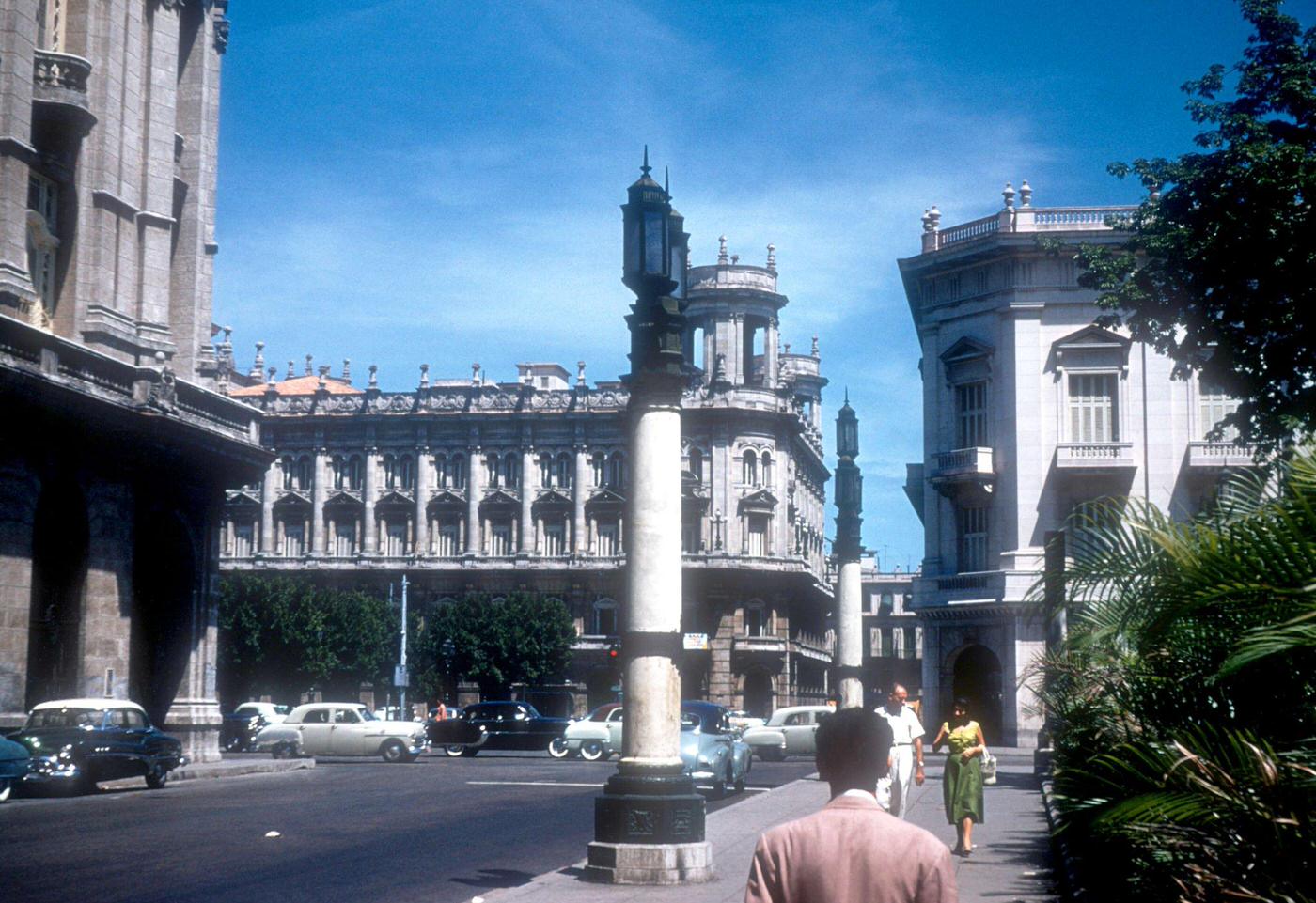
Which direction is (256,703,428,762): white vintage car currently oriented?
to the viewer's right

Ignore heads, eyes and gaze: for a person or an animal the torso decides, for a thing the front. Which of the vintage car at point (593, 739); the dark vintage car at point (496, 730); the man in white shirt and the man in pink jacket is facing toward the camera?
the man in white shirt

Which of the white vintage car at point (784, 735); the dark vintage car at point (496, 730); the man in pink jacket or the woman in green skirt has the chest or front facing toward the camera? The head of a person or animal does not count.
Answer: the woman in green skirt

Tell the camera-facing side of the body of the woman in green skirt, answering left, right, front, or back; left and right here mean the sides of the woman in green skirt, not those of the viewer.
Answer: front

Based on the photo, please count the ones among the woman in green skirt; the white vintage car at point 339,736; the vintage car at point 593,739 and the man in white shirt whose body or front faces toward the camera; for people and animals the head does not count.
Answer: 2

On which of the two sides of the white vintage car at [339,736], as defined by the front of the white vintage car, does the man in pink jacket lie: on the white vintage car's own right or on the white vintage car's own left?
on the white vintage car's own right

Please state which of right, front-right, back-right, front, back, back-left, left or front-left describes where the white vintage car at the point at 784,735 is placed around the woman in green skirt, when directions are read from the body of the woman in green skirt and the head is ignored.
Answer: back

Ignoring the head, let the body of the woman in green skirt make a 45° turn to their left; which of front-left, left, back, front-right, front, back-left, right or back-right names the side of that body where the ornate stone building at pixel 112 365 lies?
back

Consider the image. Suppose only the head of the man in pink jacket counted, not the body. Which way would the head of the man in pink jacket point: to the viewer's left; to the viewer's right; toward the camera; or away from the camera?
away from the camera

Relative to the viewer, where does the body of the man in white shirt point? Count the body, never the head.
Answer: toward the camera

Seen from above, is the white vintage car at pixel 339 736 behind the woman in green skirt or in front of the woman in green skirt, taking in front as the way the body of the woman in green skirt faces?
behind

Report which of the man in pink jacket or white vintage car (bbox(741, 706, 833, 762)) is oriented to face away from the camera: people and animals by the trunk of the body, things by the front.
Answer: the man in pink jacket
